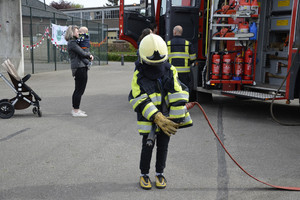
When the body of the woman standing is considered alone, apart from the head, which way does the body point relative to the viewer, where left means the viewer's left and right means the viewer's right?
facing to the right of the viewer

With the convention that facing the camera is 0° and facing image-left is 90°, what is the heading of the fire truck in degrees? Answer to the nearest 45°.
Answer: approximately 135°

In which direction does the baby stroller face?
to the viewer's right

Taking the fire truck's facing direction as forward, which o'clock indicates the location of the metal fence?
The metal fence is roughly at 12 o'clock from the fire truck.

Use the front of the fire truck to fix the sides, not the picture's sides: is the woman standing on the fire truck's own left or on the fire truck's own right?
on the fire truck's own left

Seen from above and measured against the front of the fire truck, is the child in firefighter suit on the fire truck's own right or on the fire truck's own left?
on the fire truck's own left

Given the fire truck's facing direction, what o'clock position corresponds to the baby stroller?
The baby stroller is roughly at 10 o'clock from the fire truck.

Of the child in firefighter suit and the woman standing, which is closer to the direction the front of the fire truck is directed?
the woman standing

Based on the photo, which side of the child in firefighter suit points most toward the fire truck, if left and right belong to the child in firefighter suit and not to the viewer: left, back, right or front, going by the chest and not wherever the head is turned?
back
